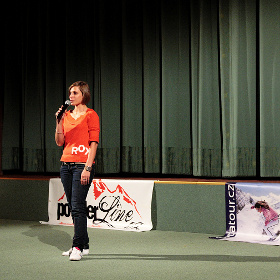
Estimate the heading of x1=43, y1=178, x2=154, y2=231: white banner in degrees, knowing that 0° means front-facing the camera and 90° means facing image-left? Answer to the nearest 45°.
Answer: approximately 0°

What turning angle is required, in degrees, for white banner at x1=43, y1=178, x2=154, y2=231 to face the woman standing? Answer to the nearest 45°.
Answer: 0° — it already faces them

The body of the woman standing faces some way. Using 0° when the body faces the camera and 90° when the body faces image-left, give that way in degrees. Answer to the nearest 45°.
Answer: approximately 45°

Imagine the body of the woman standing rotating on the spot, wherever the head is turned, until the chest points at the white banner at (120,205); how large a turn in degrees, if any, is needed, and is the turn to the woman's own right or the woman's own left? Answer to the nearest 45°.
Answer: approximately 135° to the woman's own right
